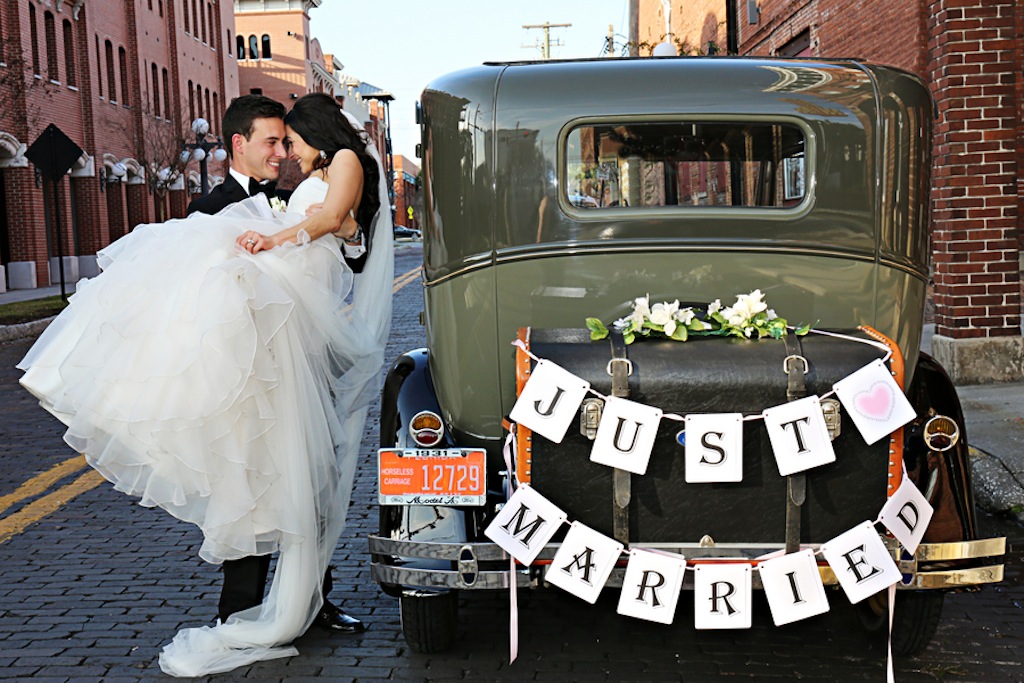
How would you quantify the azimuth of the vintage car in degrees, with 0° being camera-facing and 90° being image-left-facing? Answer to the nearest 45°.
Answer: approximately 180°

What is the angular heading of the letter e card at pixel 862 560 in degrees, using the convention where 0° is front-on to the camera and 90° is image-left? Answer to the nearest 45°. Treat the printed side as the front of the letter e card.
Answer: approximately 0°

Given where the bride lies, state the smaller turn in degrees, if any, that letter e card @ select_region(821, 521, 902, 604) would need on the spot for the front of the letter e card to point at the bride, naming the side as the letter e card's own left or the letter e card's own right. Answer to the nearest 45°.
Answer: approximately 90° to the letter e card's own right

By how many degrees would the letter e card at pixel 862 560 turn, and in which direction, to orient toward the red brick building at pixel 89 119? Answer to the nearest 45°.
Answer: approximately 135° to its right

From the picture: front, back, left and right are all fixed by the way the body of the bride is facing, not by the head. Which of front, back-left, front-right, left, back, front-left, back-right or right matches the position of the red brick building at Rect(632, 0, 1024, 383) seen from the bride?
back-right

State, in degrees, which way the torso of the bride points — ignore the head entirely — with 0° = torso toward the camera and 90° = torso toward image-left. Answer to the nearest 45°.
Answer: approximately 90°

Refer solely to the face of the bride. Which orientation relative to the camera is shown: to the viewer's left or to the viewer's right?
to the viewer's left

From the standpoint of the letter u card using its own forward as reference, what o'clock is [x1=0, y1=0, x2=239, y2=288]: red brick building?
The red brick building is roughly at 5 o'clock from the letter u card.
